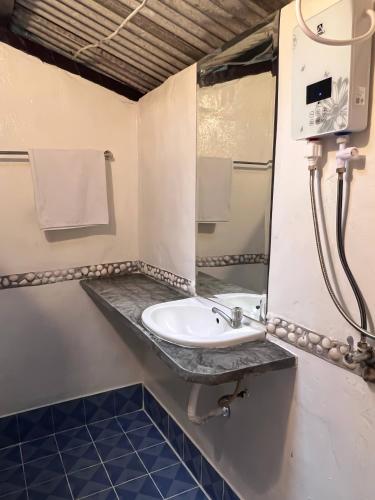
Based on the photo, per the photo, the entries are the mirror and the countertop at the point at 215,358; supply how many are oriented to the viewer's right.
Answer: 0

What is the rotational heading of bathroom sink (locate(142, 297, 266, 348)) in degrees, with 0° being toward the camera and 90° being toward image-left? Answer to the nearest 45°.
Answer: approximately 45°

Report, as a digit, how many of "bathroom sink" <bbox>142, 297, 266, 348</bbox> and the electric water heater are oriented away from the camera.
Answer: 0

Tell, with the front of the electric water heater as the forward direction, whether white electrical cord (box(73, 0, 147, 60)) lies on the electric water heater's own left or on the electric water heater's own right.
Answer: on the electric water heater's own right

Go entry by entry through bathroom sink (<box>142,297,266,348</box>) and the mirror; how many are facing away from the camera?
0
